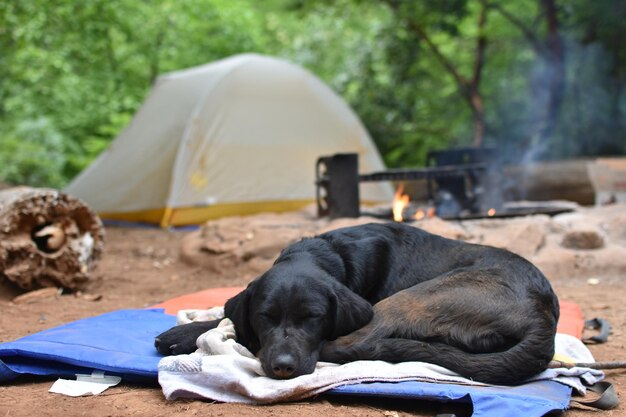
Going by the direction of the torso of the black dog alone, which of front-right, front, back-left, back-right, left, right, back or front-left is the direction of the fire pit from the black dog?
back-right

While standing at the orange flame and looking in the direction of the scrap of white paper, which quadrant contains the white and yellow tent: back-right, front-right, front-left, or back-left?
back-right

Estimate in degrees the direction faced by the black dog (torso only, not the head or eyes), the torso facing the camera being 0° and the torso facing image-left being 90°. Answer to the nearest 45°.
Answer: approximately 45°

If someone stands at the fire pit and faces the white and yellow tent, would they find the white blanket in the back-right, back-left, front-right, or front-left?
back-left

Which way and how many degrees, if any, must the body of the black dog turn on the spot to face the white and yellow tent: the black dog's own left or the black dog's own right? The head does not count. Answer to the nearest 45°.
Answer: approximately 135° to the black dog's own right

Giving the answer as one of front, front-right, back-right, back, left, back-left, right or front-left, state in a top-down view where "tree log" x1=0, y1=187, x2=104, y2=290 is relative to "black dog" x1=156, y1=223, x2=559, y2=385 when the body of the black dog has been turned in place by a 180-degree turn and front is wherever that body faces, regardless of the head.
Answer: left

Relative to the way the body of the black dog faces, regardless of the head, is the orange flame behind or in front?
behind

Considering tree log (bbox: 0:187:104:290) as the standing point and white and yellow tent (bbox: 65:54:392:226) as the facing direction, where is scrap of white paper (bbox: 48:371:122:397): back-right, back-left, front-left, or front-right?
back-right
